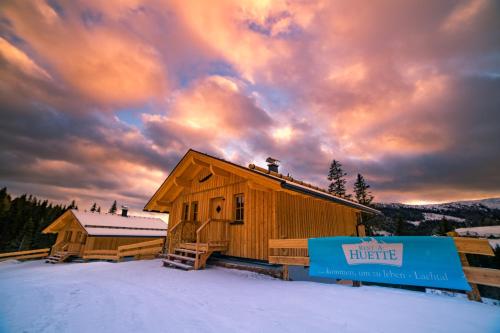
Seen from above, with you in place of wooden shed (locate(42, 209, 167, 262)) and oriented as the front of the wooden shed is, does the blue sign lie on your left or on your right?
on your left

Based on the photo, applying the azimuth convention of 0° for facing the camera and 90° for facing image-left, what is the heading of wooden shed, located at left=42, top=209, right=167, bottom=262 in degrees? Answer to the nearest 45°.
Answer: approximately 45°

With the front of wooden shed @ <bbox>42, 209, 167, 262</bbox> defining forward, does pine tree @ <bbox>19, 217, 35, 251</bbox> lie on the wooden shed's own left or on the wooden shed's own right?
on the wooden shed's own right
